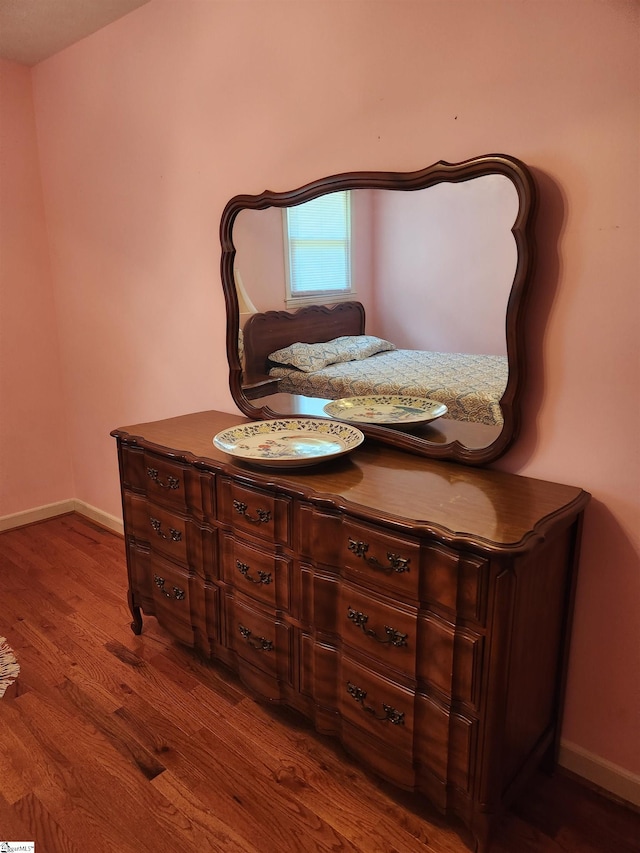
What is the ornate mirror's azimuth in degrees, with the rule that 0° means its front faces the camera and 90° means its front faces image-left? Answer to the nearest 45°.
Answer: approximately 45°
